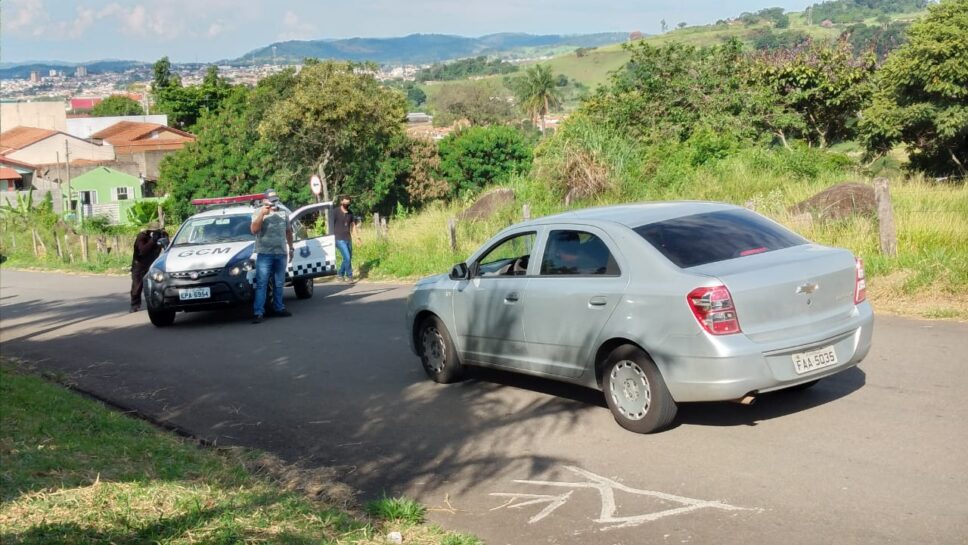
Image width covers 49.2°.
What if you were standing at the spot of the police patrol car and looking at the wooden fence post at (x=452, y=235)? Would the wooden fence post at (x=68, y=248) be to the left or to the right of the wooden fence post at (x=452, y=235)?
left

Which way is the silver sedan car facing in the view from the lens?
facing away from the viewer and to the left of the viewer

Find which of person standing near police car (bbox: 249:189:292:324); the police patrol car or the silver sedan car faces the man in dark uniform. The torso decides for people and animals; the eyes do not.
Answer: the silver sedan car

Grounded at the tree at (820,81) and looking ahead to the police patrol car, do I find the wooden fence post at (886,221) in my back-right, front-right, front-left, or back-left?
front-left

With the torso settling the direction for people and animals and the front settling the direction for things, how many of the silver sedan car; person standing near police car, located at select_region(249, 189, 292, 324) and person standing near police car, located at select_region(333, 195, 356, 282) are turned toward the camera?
2

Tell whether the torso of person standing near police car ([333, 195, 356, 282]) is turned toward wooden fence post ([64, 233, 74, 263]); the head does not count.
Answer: no

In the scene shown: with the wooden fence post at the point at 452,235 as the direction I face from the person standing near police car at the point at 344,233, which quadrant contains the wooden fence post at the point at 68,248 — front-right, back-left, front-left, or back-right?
back-left

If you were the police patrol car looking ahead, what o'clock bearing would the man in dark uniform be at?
The man in dark uniform is roughly at 2 o'clock from the police patrol car.

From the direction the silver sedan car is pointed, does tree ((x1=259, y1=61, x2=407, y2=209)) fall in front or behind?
in front

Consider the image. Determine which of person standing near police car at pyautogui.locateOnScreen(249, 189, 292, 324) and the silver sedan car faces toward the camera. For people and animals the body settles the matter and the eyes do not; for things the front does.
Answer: the person standing near police car

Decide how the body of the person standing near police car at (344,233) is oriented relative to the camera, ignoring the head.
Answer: toward the camera

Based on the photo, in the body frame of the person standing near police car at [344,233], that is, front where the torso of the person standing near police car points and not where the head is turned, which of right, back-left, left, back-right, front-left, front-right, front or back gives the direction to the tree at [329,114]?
back

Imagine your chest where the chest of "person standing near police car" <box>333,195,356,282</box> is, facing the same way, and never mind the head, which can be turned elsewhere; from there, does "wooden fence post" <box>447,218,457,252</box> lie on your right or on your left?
on your left

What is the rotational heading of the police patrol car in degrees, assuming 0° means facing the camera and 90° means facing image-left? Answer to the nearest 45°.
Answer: approximately 45°

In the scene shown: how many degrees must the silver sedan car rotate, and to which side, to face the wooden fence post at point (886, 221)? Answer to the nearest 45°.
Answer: approximately 90° to its right

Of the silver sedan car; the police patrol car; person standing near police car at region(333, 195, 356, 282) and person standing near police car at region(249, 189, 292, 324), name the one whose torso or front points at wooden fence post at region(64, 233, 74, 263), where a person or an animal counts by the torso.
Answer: the silver sedan car

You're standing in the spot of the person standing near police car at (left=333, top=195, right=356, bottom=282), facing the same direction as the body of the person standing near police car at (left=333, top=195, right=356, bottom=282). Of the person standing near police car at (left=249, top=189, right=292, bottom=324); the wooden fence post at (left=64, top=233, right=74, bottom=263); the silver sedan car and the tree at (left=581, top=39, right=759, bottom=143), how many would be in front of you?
2

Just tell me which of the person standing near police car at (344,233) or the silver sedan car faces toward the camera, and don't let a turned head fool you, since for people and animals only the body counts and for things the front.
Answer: the person standing near police car

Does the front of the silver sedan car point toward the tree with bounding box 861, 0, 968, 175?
no

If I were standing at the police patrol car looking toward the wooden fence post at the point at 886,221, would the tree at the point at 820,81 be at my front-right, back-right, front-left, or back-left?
front-left

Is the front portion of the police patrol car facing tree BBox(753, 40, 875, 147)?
no

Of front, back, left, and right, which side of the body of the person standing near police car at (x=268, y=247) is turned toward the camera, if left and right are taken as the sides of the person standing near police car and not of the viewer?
front
